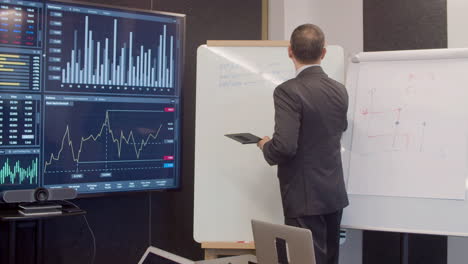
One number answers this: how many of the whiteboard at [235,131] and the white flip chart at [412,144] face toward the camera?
2

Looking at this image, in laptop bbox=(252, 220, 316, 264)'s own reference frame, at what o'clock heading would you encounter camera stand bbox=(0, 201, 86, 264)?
The camera stand is roughly at 8 o'clock from the laptop.

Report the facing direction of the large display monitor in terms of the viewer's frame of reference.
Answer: facing the viewer and to the right of the viewer

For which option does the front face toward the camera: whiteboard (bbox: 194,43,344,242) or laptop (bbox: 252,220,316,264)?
the whiteboard

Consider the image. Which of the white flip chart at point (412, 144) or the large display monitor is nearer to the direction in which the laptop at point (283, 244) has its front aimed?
the white flip chart

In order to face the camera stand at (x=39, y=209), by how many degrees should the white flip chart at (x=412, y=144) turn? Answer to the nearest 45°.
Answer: approximately 45° to its right

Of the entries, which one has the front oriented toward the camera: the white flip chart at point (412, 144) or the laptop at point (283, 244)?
the white flip chart

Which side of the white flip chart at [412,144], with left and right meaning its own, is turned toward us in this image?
front

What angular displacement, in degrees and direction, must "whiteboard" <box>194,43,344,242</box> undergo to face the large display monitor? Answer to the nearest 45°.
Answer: approximately 90° to its right

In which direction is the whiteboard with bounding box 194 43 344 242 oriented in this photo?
toward the camera

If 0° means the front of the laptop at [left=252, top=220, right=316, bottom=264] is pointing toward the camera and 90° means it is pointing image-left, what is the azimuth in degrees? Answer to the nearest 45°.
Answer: approximately 225°

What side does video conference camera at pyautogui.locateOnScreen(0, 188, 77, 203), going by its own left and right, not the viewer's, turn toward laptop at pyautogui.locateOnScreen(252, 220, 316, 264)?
front

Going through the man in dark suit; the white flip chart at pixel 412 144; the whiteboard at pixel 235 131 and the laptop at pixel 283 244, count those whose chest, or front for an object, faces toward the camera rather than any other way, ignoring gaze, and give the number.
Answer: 2

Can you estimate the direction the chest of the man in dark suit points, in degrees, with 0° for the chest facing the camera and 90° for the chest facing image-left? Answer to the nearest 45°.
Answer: approximately 135°

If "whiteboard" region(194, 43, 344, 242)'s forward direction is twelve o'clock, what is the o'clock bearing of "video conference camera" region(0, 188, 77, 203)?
The video conference camera is roughly at 2 o'clock from the whiteboard.

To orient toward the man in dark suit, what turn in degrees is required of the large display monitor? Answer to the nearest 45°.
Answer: approximately 90° to its left

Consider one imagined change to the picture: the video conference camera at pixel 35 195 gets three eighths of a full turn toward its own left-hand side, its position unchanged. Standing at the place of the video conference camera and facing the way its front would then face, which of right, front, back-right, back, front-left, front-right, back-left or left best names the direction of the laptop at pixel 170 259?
right
